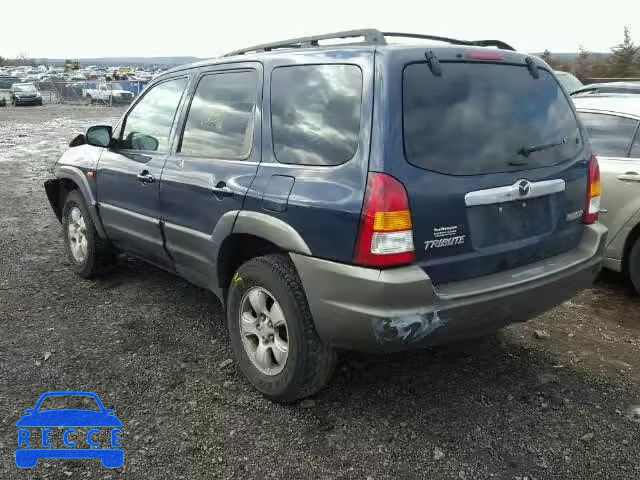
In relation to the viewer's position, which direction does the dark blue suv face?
facing away from the viewer and to the left of the viewer

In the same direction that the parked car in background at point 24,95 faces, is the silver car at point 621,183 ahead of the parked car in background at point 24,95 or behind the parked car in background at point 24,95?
ahead

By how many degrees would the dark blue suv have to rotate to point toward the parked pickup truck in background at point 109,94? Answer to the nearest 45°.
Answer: approximately 45° to its right

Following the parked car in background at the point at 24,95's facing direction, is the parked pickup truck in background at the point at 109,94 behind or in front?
in front

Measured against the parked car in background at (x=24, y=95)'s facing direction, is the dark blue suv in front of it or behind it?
in front

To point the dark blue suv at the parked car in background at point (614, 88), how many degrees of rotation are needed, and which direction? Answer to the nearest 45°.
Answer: approximately 90° to its right

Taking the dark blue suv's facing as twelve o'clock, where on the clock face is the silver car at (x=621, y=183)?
The silver car is roughly at 3 o'clock from the dark blue suv.

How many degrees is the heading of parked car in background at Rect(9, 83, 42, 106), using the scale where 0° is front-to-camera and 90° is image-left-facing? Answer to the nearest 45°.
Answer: approximately 315°
